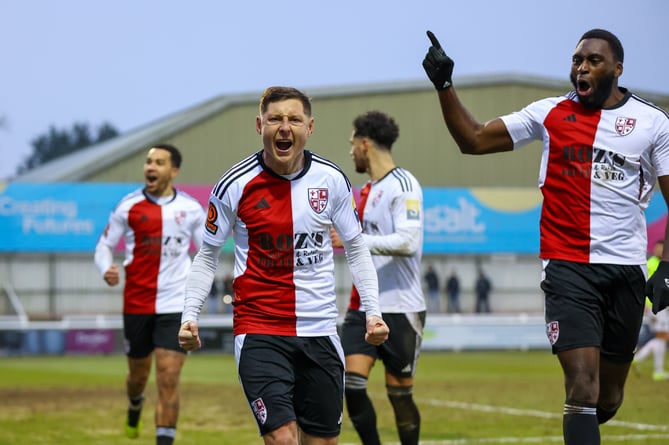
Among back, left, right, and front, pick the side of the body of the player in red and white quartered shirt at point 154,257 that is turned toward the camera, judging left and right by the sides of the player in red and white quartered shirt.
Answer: front

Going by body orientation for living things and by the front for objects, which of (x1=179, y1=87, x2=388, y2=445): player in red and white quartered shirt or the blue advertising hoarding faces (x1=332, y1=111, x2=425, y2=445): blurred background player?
the blue advertising hoarding

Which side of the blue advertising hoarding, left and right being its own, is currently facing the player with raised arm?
front

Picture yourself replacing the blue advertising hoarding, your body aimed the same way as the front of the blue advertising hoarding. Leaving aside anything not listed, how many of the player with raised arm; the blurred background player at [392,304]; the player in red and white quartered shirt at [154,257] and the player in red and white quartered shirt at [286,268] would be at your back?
0

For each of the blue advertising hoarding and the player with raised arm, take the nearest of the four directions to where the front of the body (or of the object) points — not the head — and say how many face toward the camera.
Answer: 2

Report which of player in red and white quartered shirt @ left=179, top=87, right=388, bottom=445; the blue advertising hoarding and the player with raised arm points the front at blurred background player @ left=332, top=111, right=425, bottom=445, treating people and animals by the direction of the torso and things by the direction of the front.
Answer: the blue advertising hoarding

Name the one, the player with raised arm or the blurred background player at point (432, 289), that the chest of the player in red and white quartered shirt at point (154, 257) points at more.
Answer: the player with raised arm

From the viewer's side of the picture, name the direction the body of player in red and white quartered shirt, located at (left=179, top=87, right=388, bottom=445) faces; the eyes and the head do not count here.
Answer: toward the camera

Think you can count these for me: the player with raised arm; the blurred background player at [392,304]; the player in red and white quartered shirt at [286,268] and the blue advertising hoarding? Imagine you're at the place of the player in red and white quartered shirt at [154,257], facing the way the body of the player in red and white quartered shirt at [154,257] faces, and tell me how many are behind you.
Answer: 1

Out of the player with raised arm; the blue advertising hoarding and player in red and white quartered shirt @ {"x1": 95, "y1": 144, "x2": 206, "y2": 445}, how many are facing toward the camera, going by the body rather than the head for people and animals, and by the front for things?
3

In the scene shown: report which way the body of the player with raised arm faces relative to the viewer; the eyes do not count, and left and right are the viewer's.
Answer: facing the viewer

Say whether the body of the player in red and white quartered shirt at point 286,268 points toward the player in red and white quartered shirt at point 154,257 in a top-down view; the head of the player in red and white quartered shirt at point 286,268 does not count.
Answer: no

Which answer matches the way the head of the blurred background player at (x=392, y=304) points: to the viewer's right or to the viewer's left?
to the viewer's left

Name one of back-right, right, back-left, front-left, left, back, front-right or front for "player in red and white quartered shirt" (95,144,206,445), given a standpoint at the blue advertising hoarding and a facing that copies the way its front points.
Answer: front

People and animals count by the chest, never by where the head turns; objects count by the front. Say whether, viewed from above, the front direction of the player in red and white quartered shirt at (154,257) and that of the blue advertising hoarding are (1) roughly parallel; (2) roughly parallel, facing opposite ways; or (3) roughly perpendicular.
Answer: roughly parallel

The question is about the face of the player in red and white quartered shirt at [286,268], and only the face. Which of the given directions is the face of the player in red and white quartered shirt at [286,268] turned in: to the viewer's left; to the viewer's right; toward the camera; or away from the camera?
toward the camera

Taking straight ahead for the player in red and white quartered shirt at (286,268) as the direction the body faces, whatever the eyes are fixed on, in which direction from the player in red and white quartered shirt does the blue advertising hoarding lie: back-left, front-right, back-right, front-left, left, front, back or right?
back
